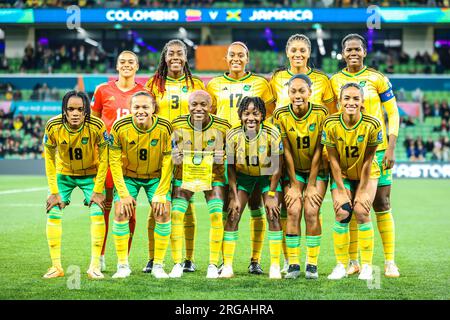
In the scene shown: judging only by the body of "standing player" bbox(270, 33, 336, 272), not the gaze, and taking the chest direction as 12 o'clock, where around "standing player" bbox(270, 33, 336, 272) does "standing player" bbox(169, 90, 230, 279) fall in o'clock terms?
"standing player" bbox(169, 90, 230, 279) is roughly at 2 o'clock from "standing player" bbox(270, 33, 336, 272).

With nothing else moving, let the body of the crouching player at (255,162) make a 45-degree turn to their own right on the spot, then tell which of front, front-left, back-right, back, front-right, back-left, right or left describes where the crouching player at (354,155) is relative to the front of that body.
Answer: back-left

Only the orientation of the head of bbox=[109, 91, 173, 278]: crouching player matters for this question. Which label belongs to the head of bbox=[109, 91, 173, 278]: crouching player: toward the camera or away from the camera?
toward the camera

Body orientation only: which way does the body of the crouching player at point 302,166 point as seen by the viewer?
toward the camera

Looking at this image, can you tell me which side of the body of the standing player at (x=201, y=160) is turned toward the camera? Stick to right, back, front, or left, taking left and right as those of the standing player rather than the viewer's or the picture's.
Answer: front

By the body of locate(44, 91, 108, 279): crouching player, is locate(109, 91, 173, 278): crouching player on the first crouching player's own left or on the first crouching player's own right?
on the first crouching player's own left

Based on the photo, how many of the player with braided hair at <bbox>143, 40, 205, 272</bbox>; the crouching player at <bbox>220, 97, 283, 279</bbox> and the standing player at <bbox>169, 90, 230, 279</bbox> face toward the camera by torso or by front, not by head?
3

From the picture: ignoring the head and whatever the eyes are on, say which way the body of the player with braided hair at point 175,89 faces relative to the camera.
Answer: toward the camera

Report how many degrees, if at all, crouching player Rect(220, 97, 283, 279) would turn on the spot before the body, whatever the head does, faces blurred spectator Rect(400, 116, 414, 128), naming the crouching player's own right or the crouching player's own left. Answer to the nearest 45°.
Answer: approximately 180°

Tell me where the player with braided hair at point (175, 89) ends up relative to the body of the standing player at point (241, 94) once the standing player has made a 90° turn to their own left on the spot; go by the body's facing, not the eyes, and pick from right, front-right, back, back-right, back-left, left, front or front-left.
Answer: back

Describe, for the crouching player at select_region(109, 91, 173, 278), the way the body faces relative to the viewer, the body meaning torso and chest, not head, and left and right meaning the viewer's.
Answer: facing the viewer

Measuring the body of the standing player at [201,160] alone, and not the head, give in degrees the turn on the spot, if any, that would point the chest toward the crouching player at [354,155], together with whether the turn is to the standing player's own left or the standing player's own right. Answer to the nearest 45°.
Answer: approximately 90° to the standing player's own left

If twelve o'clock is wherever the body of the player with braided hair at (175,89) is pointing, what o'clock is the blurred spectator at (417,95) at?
The blurred spectator is roughly at 7 o'clock from the player with braided hair.

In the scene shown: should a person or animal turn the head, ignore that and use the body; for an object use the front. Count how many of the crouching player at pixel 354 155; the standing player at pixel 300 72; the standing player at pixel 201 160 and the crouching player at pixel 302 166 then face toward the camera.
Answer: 4

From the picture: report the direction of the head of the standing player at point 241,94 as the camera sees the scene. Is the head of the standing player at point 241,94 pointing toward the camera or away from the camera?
toward the camera

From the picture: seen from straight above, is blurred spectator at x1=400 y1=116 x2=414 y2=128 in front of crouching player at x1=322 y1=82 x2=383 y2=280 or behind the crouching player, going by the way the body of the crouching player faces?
behind
